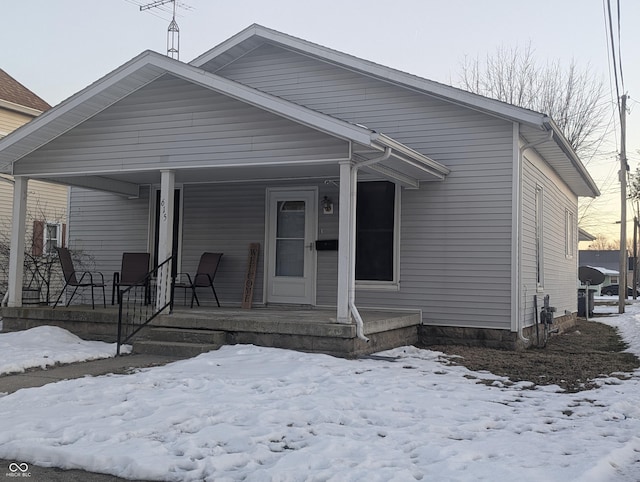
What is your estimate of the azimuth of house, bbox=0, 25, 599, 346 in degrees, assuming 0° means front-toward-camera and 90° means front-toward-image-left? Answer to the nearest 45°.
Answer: approximately 45°

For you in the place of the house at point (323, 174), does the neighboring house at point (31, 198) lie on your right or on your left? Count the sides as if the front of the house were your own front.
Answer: on your right
